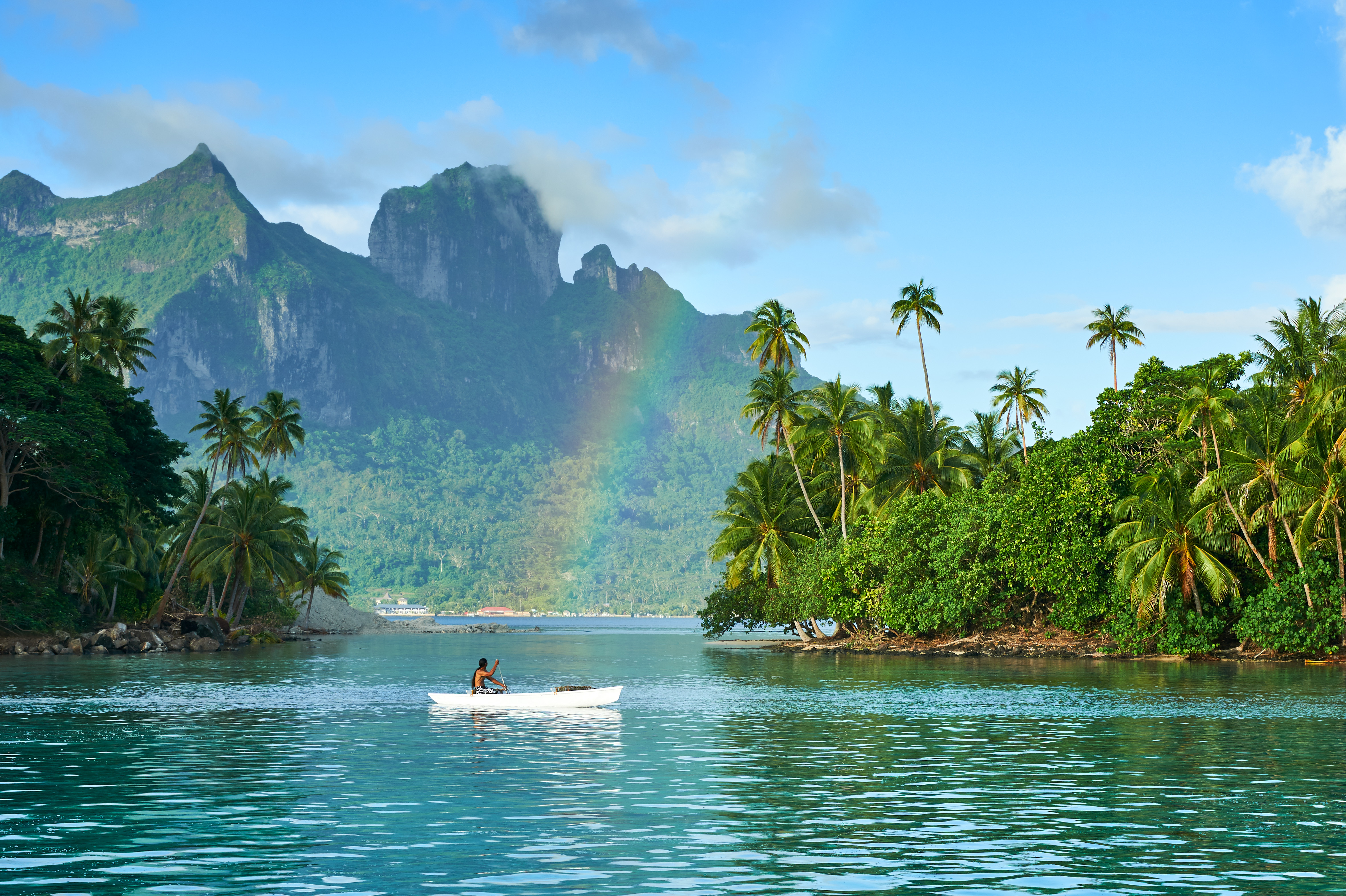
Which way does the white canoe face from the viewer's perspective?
to the viewer's right

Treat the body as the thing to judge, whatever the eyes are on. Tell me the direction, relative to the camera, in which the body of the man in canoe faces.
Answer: to the viewer's right
